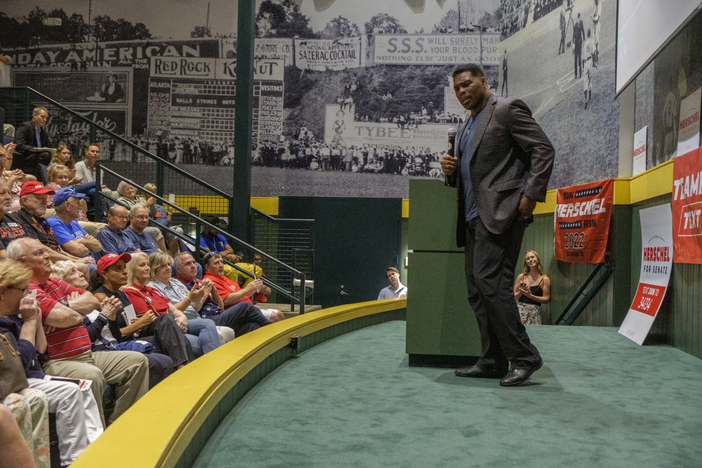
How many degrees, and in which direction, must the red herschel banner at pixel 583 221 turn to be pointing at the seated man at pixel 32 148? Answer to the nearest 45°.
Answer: approximately 90° to its right

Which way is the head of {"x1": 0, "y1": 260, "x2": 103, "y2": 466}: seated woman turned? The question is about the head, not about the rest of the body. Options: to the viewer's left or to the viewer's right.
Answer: to the viewer's right

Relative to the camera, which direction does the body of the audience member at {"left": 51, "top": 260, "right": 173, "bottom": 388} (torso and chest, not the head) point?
to the viewer's right

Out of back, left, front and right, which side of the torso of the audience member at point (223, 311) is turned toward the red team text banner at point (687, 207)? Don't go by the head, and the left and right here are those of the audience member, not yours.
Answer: front

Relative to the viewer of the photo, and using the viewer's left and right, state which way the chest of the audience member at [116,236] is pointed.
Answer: facing the viewer and to the right of the viewer

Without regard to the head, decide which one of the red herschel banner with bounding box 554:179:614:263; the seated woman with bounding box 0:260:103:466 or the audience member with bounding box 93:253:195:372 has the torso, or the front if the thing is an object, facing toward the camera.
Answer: the red herschel banner

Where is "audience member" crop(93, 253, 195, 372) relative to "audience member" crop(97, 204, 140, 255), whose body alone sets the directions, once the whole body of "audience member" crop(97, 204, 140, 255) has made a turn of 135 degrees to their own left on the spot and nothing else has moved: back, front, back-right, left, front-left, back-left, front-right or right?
back

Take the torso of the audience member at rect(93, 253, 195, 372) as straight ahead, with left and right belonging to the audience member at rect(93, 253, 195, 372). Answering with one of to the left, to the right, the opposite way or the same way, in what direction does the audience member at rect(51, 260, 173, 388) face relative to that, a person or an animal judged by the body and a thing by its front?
the same way

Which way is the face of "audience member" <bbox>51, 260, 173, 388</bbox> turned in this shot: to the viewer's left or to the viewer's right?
to the viewer's right

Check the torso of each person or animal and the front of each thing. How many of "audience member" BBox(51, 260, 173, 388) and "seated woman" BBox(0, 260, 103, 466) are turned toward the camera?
0

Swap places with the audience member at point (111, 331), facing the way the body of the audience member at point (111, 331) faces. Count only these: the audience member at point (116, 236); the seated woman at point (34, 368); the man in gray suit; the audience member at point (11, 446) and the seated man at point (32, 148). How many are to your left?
2

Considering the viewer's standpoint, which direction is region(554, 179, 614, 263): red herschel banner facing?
facing the viewer

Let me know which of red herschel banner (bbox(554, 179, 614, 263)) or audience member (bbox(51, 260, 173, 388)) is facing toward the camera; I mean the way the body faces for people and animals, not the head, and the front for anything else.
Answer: the red herschel banner

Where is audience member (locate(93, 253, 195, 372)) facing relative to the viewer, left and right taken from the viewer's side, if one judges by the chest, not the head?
facing to the right of the viewer
